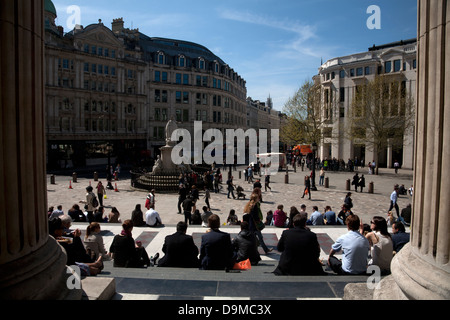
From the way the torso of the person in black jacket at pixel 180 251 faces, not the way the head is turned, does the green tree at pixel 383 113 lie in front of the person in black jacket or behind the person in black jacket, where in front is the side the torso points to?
in front

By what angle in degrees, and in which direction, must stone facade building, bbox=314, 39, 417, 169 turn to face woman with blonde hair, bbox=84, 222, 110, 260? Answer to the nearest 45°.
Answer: approximately 45° to its left

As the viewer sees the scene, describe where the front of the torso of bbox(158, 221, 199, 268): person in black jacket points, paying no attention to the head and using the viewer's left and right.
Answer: facing away from the viewer

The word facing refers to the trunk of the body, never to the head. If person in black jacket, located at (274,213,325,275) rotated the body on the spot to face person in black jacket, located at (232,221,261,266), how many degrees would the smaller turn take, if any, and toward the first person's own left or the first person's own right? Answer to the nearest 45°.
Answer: approximately 45° to the first person's own left

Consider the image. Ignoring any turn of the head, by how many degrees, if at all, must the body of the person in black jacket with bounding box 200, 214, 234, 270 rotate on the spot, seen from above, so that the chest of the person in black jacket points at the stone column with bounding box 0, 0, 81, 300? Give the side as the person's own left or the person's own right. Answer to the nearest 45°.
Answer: approximately 135° to the person's own left

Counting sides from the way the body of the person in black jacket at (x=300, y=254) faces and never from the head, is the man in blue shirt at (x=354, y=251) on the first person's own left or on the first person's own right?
on the first person's own right

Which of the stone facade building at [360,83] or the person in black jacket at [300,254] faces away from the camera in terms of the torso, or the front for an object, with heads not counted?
the person in black jacket

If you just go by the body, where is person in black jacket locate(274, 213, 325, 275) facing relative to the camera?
away from the camera

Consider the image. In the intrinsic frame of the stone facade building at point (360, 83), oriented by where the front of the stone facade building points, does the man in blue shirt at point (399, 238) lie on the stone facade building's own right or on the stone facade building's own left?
on the stone facade building's own left

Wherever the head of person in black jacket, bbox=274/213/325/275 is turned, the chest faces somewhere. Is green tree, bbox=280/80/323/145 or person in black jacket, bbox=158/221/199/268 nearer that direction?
the green tree

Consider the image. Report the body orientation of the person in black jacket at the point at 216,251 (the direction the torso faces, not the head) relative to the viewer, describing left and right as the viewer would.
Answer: facing away from the viewer

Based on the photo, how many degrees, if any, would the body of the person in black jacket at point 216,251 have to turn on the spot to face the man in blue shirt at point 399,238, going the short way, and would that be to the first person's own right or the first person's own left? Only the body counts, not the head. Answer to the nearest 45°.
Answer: approximately 90° to the first person's own right

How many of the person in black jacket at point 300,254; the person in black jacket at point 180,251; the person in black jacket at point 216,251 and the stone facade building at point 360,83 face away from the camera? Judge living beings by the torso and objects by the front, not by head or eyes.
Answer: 3
